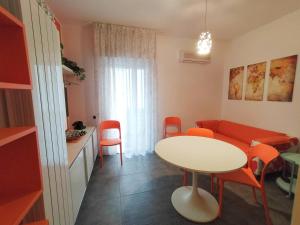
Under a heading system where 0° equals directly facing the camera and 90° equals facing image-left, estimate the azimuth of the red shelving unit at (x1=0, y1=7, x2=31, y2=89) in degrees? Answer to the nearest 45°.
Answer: approximately 315°

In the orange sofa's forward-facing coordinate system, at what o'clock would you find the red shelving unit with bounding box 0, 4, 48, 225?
The red shelving unit is roughly at 11 o'clock from the orange sofa.

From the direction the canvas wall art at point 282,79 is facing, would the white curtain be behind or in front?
in front

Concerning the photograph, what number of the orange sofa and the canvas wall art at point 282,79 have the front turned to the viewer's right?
0

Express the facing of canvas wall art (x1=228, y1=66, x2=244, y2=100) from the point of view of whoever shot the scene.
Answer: facing the viewer and to the left of the viewer

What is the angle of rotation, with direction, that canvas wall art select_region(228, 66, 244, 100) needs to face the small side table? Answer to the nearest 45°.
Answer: approximately 90° to its left

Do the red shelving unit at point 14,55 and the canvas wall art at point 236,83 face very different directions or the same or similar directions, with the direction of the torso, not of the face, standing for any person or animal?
very different directions

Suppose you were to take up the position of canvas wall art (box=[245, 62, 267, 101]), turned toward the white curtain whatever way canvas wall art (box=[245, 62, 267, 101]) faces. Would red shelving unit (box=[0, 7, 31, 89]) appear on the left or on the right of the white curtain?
left

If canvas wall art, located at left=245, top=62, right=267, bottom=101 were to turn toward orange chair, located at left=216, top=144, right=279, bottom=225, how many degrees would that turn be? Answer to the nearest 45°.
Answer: approximately 45° to its left

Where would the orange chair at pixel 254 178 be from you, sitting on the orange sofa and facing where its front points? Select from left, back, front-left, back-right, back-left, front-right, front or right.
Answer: front-left
